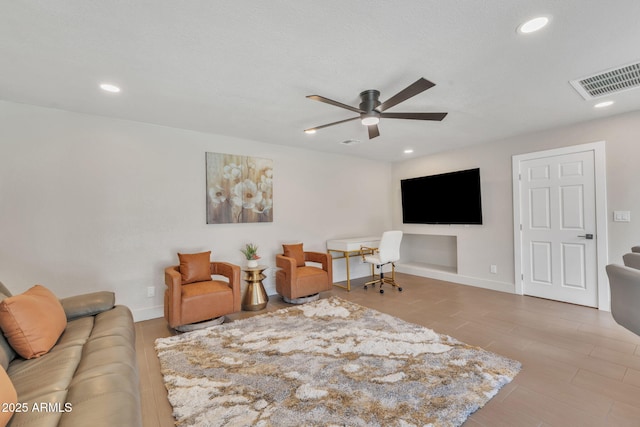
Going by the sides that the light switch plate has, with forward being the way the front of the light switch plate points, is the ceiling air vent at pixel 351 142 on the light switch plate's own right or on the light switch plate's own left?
on the light switch plate's own right

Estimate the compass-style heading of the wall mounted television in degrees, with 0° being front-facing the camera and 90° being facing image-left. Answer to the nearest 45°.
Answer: approximately 45°

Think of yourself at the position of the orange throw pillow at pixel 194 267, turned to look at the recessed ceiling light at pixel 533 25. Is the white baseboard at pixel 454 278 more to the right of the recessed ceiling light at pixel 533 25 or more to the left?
left

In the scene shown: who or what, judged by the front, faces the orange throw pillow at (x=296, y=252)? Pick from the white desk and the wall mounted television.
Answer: the wall mounted television

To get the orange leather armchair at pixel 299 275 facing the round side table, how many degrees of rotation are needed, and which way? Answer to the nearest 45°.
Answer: approximately 90° to its right

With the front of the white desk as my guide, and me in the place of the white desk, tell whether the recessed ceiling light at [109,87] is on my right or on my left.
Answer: on my right

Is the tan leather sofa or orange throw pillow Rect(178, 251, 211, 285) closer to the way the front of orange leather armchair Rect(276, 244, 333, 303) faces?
the tan leather sofa

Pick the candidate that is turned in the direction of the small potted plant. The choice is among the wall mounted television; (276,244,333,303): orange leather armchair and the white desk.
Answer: the wall mounted television
